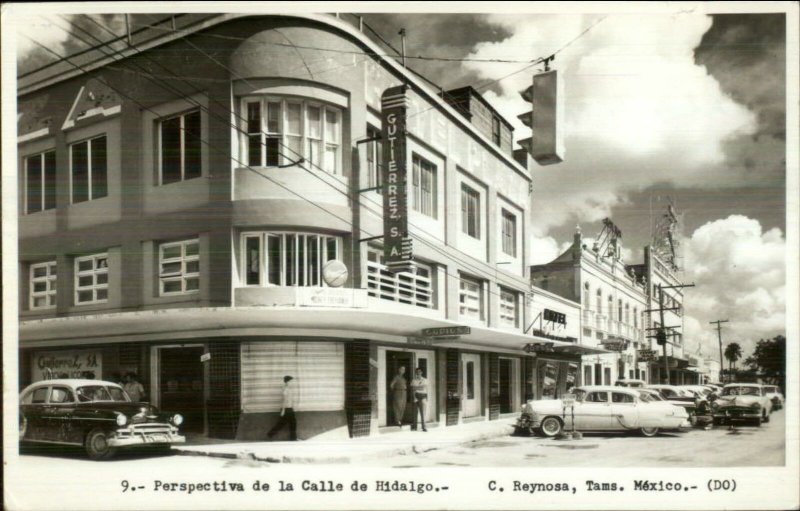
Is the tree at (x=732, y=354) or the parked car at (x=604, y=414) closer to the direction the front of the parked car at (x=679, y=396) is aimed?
the parked car

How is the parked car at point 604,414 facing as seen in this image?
to the viewer's left

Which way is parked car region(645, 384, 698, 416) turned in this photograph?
to the viewer's left

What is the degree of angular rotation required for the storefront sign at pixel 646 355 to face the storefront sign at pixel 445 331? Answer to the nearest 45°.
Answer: approximately 45° to its right

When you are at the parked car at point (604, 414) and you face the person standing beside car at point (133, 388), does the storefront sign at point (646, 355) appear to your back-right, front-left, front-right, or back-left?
back-right

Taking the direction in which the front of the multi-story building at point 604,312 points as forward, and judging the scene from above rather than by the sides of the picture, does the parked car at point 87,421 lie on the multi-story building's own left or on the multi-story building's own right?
on the multi-story building's own right
